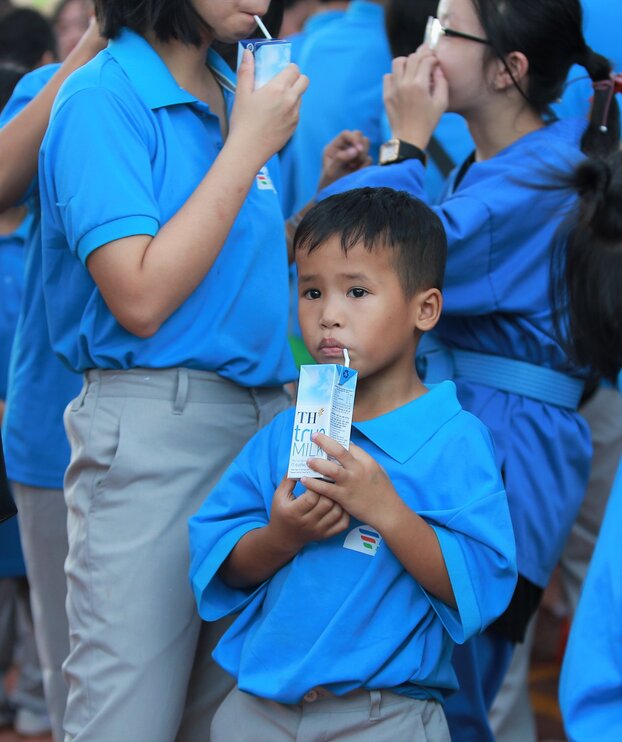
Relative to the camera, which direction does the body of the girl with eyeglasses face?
to the viewer's left

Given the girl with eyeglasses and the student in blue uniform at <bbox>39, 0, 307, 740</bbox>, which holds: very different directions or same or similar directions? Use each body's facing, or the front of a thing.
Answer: very different directions

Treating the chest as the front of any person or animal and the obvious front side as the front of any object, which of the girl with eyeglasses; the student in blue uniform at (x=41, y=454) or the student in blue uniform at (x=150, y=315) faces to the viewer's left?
the girl with eyeglasses

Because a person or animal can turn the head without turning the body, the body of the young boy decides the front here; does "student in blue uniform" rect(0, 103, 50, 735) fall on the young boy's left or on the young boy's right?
on the young boy's right

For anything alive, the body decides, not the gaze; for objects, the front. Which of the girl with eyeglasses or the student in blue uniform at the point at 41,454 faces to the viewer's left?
the girl with eyeglasses

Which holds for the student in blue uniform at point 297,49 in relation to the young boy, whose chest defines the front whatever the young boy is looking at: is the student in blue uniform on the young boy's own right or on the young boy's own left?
on the young boy's own right

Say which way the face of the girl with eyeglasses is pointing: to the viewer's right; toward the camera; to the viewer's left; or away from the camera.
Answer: to the viewer's left

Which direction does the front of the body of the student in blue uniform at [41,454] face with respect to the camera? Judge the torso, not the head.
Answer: to the viewer's right

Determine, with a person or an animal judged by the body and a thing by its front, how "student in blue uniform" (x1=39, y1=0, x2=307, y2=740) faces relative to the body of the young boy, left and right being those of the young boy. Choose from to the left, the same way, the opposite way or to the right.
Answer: to the left

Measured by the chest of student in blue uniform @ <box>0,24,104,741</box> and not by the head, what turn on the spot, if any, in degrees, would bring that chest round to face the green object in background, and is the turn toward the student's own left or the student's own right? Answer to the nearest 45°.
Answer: approximately 45° to the student's own left
